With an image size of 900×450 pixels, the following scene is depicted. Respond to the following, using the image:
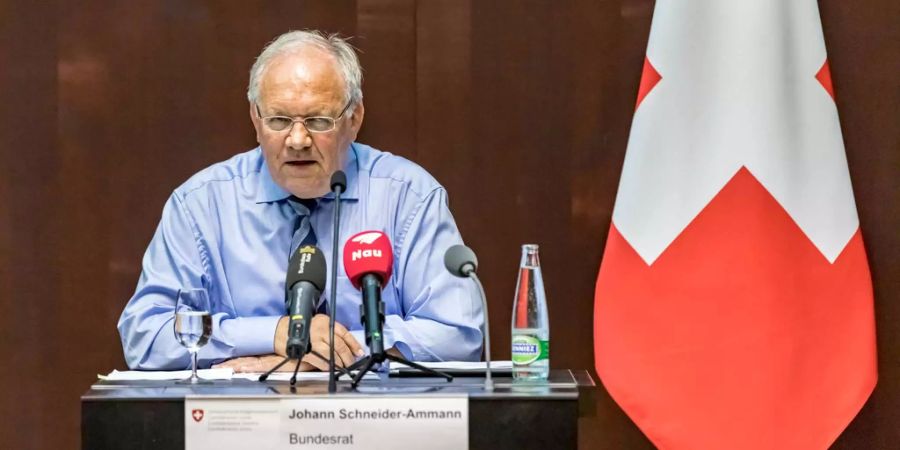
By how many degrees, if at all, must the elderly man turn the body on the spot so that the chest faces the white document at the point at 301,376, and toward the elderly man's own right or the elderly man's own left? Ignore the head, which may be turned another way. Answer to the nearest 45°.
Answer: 0° — they already face it

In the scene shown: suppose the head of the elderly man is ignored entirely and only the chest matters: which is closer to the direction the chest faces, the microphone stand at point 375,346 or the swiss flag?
the microphone stand

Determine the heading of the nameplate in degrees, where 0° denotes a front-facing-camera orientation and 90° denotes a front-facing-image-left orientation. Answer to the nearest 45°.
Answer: approximately 0°

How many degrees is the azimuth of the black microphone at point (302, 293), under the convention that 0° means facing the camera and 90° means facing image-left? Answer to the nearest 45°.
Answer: approximately 180°

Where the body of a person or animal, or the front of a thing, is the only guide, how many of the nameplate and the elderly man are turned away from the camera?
0

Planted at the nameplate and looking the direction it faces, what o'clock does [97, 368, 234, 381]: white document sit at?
The white document is roughly at 5 o'clock from the nameplate.

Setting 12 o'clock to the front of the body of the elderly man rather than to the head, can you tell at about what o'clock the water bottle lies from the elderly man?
The water bottle is roughly at 11 o'clock from the elderly man.

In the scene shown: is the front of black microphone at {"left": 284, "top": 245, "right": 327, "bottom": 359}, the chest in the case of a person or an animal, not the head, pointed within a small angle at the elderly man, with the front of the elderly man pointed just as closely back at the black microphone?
yes

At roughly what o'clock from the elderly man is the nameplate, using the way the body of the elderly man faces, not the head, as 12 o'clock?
The nameplate is roughly at 12 o'clock from the elderly man.

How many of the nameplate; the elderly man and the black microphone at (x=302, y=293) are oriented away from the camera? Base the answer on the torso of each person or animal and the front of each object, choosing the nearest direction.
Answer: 1

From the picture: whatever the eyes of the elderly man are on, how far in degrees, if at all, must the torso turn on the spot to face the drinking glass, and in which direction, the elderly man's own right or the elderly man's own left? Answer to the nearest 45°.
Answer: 0° — they already face it
